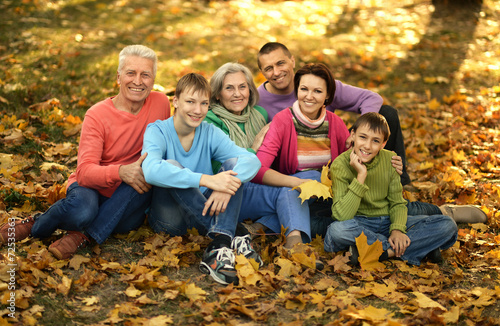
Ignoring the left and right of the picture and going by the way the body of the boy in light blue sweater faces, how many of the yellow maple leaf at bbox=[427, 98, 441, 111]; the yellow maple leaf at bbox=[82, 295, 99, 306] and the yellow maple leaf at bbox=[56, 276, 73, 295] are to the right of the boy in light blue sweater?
2

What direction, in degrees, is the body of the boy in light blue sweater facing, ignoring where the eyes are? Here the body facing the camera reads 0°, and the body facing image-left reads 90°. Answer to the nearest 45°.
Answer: approximately 315°

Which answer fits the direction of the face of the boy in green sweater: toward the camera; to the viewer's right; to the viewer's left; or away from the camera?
toward the camera

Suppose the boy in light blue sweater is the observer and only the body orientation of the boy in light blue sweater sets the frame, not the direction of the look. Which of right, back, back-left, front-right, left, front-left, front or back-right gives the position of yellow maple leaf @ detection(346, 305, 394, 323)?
front

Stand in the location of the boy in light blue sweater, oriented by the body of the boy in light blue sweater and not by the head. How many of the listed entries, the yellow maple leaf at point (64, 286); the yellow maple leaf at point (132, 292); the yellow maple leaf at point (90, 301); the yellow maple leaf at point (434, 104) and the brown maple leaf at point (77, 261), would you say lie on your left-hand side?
1

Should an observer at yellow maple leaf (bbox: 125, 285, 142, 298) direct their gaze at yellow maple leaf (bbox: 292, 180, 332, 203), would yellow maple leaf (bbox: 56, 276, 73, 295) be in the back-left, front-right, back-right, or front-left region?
back-left

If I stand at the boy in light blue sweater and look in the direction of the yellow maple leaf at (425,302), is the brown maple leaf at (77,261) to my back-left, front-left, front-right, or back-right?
back-right

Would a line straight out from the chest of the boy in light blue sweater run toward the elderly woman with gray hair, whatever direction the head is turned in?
no

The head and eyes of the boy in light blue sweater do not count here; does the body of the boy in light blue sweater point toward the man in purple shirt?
no

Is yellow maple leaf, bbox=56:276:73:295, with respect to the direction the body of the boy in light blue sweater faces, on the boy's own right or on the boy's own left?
on the boy's own right

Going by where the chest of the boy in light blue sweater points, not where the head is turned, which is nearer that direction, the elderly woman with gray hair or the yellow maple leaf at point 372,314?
the yellow maple leaf

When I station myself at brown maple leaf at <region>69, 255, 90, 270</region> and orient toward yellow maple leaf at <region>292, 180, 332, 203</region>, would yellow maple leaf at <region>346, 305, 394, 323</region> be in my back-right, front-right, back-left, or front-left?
front-right

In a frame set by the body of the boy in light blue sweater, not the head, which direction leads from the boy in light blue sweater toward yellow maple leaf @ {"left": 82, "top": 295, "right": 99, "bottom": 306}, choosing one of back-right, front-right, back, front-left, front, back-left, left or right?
right

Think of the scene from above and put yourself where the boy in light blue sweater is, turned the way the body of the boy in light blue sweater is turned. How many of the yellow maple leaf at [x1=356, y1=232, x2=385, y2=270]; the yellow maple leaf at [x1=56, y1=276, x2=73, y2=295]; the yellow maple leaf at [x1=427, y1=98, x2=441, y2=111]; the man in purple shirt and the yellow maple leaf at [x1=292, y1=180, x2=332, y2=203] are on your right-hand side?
1

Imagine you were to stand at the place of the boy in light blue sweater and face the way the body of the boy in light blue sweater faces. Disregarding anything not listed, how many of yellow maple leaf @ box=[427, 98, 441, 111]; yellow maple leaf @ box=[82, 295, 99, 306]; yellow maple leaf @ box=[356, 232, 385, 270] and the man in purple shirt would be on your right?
1

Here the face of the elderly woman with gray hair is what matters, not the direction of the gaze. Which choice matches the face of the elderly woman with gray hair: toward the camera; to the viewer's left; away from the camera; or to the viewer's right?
toward the camera

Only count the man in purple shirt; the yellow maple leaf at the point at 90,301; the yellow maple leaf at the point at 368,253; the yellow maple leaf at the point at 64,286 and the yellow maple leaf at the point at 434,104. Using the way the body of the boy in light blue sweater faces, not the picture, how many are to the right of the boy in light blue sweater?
2

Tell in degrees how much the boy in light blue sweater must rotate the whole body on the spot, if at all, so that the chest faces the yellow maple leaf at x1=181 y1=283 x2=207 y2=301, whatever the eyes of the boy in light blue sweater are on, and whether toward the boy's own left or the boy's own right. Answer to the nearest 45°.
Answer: approximately 45° to the boy's own right

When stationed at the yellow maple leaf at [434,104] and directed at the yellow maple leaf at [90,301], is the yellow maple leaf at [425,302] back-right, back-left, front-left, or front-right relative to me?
front-left
